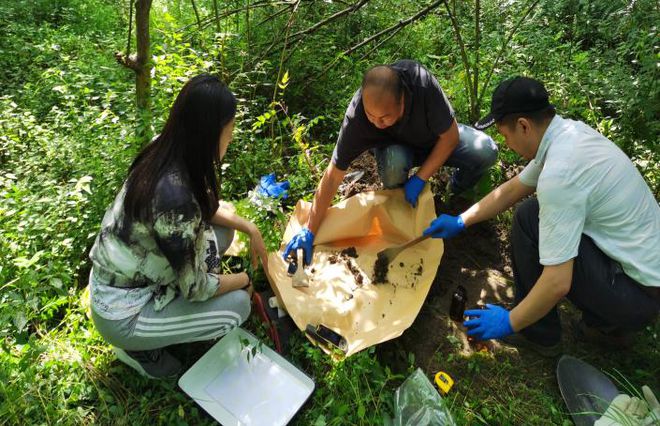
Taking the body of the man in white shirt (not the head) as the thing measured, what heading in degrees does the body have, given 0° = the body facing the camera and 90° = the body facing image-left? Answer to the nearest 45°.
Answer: approximately 90°

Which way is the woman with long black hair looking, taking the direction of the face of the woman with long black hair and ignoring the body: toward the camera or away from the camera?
away from the camera

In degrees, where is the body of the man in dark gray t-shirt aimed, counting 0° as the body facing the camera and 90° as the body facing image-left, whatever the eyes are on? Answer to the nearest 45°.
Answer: approximately 45°

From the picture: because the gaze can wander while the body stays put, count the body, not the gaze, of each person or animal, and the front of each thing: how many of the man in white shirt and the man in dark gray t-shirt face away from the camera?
0

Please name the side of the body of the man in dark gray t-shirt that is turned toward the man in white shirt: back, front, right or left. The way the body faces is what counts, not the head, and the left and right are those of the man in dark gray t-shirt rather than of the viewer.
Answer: left
